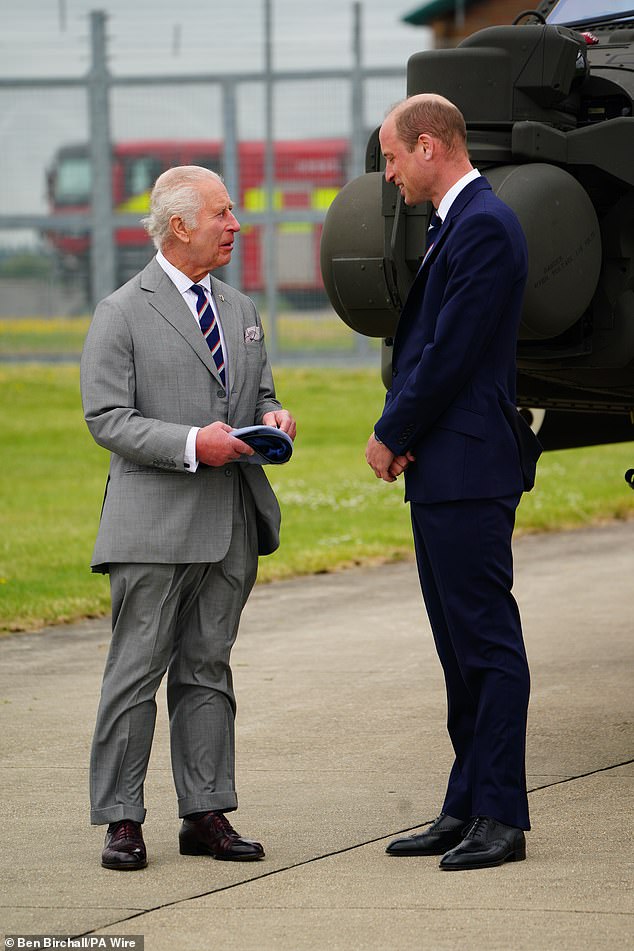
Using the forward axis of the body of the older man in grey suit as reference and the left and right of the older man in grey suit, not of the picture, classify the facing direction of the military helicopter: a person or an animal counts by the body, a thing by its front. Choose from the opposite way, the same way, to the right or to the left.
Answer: to the right

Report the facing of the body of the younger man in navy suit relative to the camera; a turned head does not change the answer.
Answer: to the viewer's left

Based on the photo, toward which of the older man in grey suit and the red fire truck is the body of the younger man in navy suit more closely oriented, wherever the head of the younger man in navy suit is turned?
the older man in grey suit

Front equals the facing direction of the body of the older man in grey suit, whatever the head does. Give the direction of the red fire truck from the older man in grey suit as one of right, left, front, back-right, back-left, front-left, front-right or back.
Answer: back-left

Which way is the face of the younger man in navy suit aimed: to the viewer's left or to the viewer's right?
to the viewer's left

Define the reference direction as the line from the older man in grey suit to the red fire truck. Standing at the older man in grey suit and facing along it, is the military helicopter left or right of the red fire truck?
right

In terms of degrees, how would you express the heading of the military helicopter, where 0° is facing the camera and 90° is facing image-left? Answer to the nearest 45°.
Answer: approximately 45°

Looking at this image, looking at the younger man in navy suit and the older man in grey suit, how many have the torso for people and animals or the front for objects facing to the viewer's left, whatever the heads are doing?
1

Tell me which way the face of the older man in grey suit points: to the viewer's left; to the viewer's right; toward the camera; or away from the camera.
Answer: to the viewer's right

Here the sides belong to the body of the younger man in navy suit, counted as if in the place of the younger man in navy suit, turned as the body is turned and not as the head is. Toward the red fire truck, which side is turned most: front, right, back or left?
right

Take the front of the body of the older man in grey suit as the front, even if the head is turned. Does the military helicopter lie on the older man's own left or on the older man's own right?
on the older man's own left
